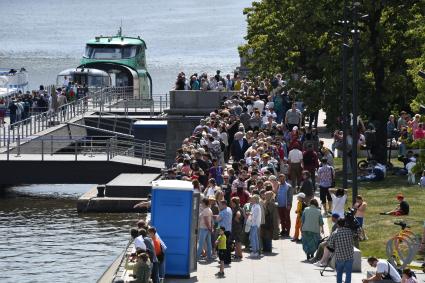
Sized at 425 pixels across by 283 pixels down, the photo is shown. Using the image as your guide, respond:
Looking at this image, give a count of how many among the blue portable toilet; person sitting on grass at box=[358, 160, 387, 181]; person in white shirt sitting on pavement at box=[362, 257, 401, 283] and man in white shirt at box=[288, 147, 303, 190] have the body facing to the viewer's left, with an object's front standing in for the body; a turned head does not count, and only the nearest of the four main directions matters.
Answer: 2

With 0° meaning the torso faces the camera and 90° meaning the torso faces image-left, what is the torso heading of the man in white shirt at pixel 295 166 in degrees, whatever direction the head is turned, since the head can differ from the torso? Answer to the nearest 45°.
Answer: approximately 180°

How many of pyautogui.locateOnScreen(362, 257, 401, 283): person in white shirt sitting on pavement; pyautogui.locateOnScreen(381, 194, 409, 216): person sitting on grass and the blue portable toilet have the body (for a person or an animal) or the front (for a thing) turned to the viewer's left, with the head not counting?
2

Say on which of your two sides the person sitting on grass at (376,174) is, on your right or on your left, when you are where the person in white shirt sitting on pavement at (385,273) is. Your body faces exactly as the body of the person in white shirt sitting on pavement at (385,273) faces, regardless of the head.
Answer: on your right

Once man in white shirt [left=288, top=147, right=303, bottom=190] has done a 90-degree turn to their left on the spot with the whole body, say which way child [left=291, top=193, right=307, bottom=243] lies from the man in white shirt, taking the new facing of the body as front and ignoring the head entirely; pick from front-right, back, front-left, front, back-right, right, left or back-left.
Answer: left

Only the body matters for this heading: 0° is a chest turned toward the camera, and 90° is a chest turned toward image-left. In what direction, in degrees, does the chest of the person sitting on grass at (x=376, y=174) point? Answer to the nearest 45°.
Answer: approximately 90°

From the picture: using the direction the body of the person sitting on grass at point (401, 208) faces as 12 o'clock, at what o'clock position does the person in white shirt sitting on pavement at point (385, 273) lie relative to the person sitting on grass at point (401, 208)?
the person in white shirt sitting on pavement at point (385, 273) is roughly at 9 o'clock from the person sitting on grass at point (401, 208).

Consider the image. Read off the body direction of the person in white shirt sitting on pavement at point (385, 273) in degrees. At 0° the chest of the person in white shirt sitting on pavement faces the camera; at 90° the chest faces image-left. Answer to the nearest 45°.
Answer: approximately 90°

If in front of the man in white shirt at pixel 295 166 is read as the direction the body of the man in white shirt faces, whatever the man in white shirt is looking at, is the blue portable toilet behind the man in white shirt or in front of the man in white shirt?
behind

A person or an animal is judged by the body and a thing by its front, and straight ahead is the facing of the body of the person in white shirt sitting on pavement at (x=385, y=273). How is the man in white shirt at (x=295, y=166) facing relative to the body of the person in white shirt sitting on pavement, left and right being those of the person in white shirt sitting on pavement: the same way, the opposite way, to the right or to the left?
to the right

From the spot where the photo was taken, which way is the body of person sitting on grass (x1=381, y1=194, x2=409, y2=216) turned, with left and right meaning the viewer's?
facing to the left of the viewer
